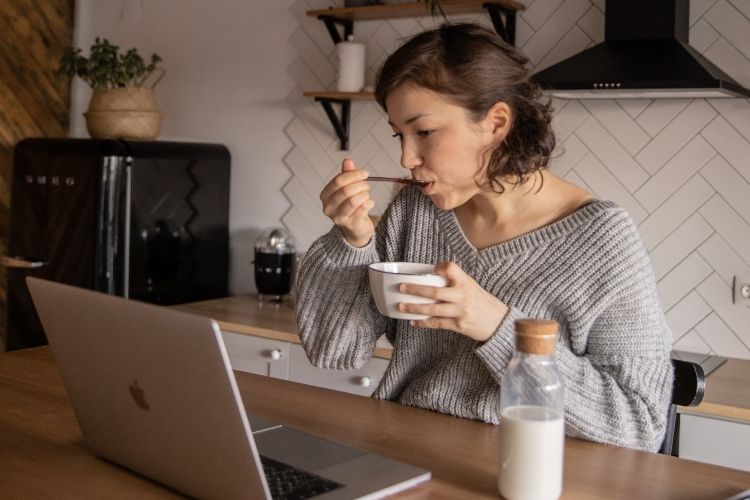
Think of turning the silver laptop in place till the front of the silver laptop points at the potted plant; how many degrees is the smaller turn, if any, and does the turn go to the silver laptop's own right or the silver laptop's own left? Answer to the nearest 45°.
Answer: approximately 45° to the silver laptop's own left

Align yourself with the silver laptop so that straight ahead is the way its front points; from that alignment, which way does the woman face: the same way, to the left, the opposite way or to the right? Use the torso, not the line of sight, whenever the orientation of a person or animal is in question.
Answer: the opposite way

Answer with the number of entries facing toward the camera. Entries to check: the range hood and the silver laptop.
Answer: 1

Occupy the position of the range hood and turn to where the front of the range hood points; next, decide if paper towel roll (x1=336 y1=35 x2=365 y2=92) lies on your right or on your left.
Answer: on your right

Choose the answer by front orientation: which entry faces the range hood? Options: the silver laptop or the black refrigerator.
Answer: the silver laptop

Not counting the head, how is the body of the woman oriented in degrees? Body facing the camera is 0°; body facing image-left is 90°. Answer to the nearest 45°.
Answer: approximately 45°

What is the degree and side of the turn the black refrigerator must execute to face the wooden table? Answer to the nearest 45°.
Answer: approximately 45° to its left

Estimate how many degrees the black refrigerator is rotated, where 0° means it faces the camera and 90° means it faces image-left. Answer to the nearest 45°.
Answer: approximately 45°

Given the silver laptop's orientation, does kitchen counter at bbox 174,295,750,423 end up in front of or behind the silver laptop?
in front

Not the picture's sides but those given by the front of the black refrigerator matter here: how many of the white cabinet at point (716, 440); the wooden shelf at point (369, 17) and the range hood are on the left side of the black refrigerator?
3

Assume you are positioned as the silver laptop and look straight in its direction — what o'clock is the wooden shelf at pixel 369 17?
The wooden shelf is roughly at 11 o'clock from the silver laptop.
